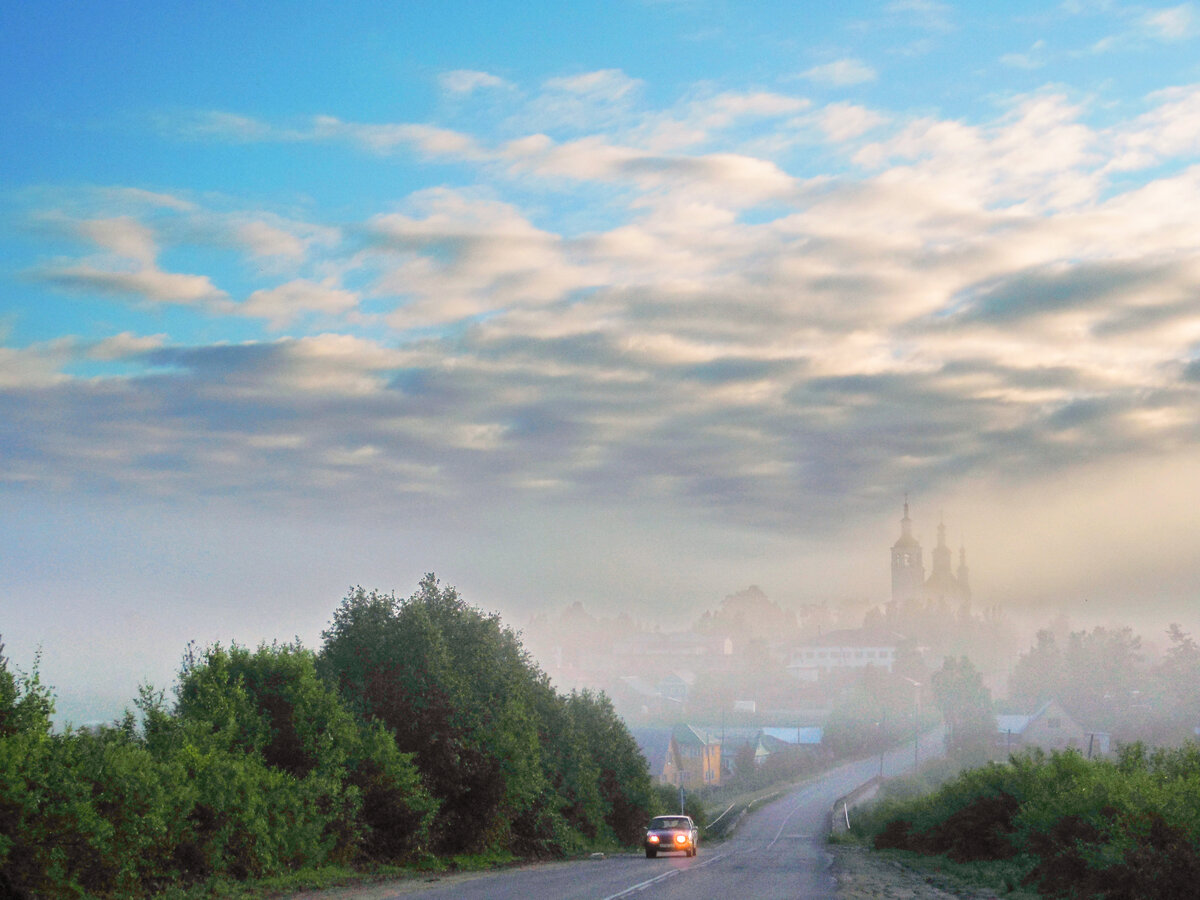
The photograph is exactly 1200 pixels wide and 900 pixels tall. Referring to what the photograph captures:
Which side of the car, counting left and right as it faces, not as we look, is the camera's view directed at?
front

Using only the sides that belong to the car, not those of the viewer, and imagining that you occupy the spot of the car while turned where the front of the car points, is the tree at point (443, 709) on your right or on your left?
on your right
